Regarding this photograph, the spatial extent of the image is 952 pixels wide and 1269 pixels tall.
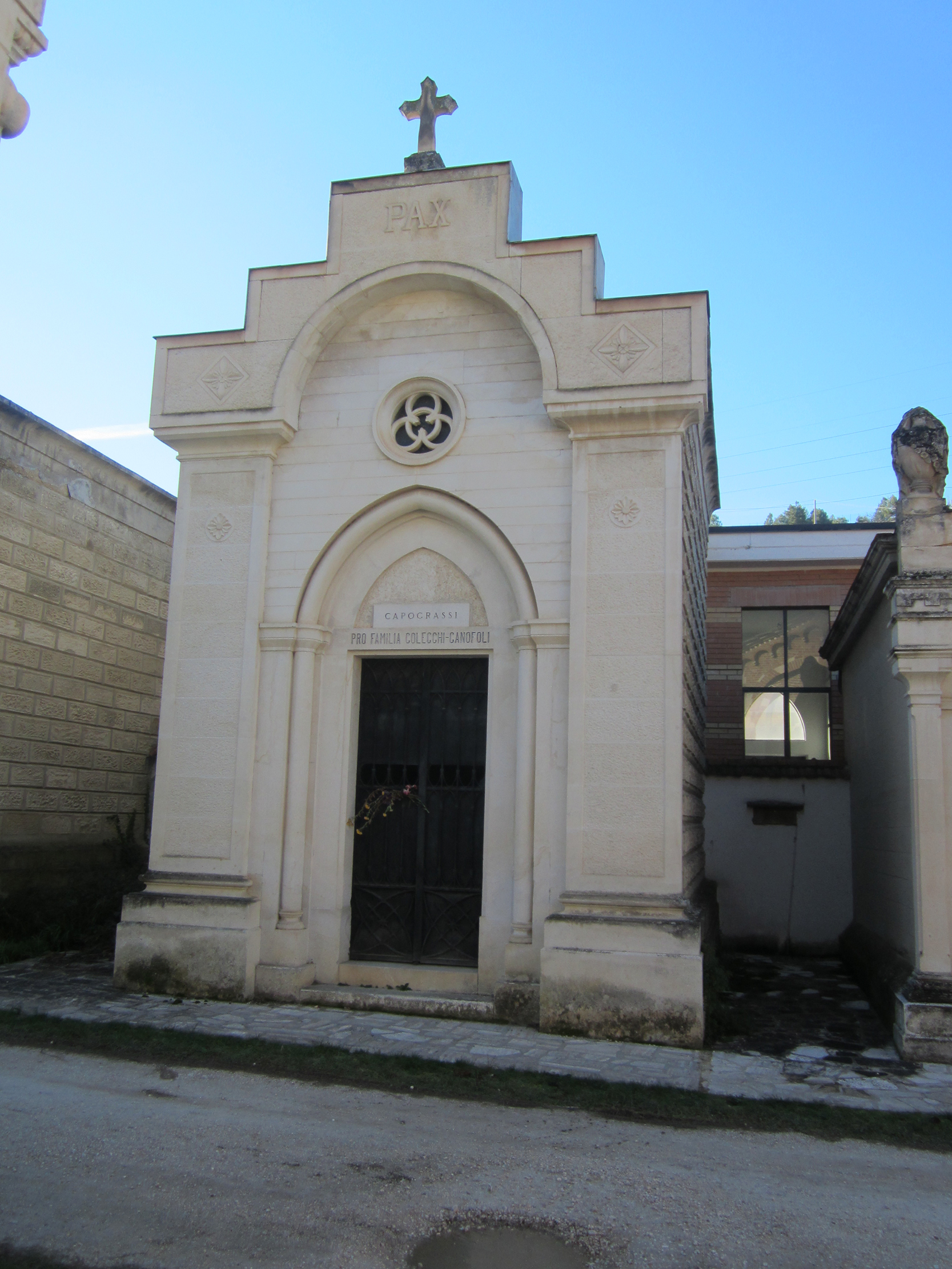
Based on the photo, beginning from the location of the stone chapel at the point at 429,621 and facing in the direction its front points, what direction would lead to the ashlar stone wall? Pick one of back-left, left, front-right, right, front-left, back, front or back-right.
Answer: back-right

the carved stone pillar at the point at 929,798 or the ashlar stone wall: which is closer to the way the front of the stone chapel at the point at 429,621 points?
the carved stone pillar

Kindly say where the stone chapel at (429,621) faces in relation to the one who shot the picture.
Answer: facing the viewer

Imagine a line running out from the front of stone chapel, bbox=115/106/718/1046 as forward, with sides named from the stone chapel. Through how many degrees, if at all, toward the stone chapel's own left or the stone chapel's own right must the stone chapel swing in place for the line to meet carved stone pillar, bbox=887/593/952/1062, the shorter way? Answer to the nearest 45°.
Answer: approximately 90° to the stone chapel's own left
